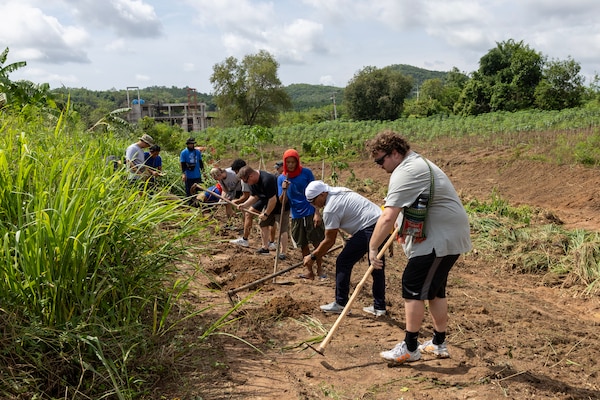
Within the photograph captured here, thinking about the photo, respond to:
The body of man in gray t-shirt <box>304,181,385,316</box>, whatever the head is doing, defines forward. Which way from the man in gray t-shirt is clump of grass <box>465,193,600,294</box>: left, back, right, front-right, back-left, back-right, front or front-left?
back-right

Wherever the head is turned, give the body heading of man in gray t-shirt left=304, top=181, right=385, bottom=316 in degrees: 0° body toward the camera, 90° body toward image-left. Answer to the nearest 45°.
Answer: approximately 90°

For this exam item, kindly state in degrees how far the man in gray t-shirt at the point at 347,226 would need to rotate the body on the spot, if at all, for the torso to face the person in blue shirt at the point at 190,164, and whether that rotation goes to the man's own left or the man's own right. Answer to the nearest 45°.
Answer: approximately 45° to the man's own right

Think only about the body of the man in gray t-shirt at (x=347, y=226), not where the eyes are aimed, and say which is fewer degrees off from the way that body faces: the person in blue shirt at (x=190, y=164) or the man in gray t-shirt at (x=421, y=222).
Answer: the person in blue shirt

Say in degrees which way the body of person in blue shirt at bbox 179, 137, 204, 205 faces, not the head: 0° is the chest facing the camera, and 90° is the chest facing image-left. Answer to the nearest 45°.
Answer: approximately 0°

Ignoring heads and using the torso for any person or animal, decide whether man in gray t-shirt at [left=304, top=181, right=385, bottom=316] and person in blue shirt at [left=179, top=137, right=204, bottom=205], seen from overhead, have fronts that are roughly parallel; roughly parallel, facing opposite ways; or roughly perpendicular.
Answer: roughly perpendicular

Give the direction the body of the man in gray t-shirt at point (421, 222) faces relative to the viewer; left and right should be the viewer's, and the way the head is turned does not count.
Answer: facing to the left of the viewer

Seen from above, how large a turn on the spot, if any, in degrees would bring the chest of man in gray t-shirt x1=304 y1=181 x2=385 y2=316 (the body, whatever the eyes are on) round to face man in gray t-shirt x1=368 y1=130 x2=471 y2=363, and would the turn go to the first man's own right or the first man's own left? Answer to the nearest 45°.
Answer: approximately 90° to the first man's own left
